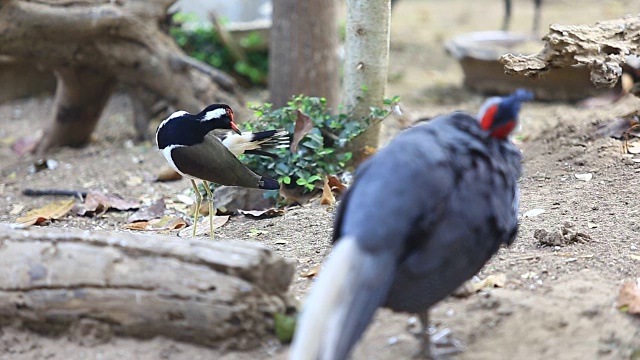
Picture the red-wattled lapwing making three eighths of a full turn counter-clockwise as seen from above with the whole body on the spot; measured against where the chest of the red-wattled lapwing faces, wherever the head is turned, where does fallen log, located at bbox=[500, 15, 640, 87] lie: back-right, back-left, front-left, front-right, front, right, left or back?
front-left

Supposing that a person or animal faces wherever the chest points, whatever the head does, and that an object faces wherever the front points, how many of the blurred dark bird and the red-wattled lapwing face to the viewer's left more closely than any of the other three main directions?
1

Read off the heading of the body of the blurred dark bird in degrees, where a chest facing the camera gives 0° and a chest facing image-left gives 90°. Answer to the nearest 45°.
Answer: approximately 225°

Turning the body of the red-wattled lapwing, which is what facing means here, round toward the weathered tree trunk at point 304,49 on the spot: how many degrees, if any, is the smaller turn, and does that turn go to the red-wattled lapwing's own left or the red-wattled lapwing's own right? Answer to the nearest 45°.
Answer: approximately 90° to the red-wattled lapwing's own right

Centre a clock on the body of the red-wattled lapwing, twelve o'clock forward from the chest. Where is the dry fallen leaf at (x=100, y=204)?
The dry fallen leaf is roughly at 2 o'clock from the red-wattled lapwing.

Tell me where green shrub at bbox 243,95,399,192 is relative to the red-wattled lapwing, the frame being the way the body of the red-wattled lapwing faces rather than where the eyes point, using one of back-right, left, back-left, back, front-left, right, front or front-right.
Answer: back-right

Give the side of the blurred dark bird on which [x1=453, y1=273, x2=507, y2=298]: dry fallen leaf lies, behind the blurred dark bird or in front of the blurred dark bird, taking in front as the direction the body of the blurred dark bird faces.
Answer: in front

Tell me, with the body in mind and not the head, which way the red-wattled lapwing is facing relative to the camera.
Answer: to the viewer's left

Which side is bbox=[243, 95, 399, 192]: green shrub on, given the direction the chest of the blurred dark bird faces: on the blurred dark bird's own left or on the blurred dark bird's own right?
on the blurred dark bird's own left

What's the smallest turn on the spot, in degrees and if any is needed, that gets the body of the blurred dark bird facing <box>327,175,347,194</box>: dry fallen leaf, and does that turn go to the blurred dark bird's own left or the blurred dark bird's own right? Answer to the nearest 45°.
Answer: approximately 45° to the blurred dark bird's own left

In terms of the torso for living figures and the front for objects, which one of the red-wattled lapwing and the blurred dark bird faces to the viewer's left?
the red-wattled lapwing

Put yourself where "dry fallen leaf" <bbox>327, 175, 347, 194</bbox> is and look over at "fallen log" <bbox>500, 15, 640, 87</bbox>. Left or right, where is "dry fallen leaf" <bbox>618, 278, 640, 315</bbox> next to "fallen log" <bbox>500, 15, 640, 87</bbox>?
right

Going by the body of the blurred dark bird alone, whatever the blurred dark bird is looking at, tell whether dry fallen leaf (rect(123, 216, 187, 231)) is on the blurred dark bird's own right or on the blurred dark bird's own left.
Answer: on the blurred dark bird's own left

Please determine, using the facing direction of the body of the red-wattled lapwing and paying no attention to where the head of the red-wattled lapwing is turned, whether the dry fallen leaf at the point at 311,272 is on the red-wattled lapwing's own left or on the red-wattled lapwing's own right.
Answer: on the red-wattled lapwing's own left

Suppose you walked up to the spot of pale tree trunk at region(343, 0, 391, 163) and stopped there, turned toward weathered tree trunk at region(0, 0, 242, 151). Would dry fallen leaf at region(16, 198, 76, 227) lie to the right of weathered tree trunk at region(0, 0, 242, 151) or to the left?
left
